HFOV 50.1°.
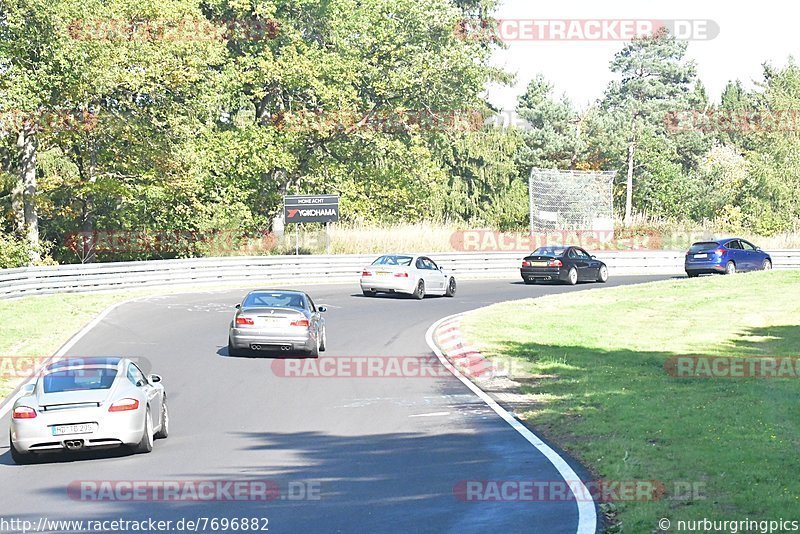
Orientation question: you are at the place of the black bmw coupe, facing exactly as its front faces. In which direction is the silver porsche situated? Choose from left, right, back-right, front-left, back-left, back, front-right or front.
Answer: back-right

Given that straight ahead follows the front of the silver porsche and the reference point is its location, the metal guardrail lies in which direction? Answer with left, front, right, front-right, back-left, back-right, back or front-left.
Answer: front-left

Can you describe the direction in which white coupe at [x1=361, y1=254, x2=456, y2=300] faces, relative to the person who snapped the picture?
facing away from the viewer and to the right of the viewer

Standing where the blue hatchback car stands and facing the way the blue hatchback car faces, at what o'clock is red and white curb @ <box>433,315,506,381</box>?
The red and white curb is roughly at 5 o'clock from the blue hatchback car.

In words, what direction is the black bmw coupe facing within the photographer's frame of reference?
facing away from the viewer and to the right of the viewer

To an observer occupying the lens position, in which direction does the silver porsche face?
facing away from the viewer and to the right of the viewer

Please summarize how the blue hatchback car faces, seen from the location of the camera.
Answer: facing away from the viewer and to the right of the viewer

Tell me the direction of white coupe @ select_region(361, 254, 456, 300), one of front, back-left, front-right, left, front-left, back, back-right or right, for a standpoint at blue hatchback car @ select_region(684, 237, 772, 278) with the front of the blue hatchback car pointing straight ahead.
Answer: back

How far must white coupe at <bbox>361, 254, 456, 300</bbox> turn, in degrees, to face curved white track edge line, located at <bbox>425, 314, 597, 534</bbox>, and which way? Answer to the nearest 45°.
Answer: approximately 135° to its right

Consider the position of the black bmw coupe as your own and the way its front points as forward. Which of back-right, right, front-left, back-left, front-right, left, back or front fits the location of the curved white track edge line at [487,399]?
back-right
